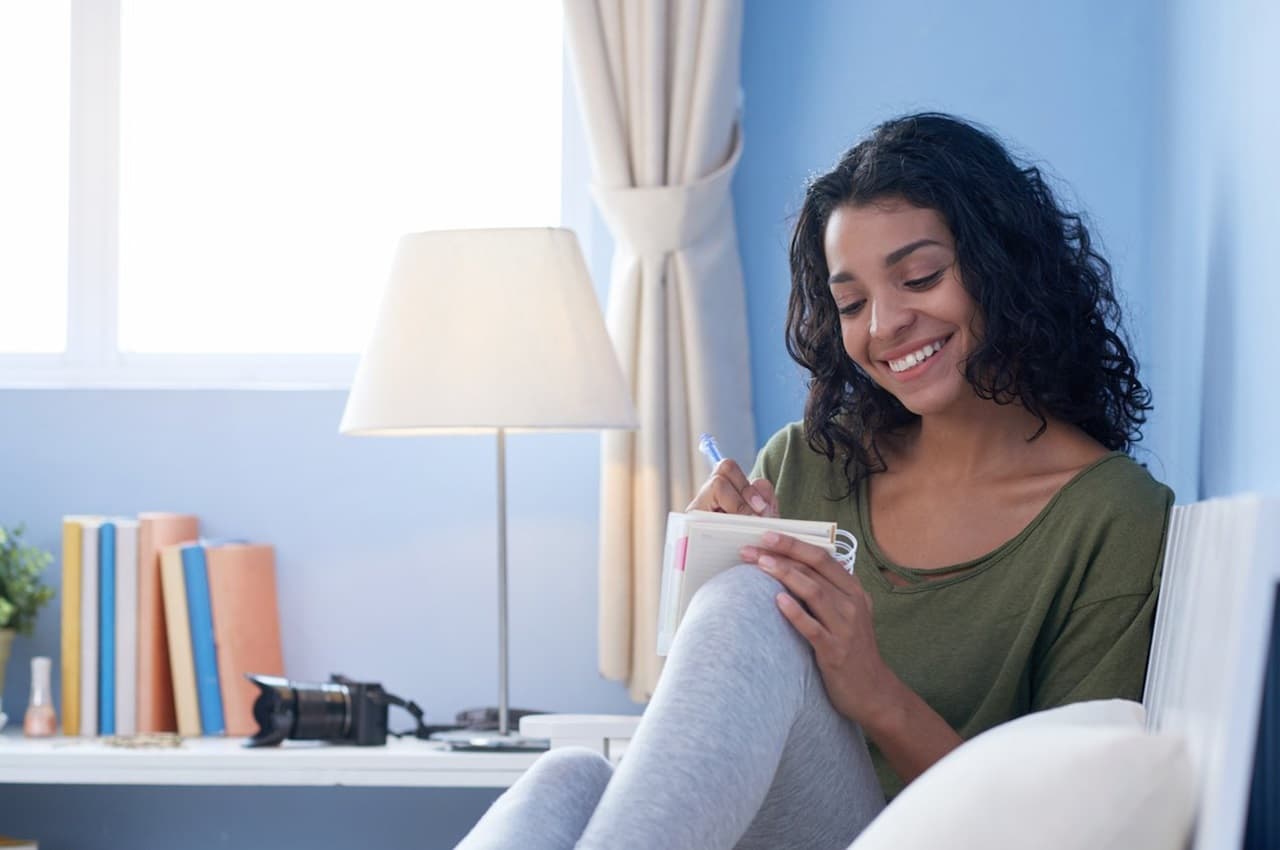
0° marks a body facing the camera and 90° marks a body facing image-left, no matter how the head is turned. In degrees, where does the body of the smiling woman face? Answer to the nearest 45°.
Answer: approximately 45°

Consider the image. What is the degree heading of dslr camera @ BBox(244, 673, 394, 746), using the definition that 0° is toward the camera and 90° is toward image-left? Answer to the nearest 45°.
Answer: approximately 90°

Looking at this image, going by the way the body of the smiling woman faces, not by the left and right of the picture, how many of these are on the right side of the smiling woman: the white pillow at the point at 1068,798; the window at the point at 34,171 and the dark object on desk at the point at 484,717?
2

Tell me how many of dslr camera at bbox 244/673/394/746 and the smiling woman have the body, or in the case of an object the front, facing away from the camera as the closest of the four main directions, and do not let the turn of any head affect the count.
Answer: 0

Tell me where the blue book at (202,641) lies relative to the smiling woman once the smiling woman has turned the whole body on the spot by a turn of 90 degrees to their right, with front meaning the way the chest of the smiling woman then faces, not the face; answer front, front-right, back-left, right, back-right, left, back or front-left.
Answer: front
